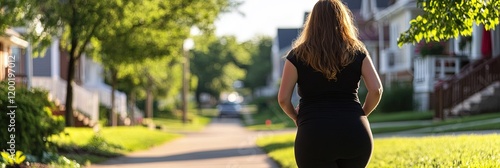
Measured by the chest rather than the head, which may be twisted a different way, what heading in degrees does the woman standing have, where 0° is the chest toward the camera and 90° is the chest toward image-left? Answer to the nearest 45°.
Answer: approximately 180°

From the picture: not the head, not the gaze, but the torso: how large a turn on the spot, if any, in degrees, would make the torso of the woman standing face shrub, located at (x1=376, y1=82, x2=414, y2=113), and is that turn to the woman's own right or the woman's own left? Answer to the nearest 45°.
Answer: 0° — they already face it

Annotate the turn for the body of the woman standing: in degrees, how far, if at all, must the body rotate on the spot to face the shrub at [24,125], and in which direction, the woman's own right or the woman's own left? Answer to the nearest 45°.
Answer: approximately 45° to the woman's own left

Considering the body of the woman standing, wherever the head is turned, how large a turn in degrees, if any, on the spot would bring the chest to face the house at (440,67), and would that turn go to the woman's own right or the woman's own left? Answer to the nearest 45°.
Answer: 0° — they already face it
